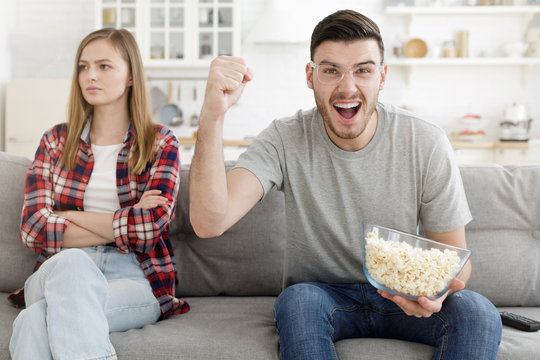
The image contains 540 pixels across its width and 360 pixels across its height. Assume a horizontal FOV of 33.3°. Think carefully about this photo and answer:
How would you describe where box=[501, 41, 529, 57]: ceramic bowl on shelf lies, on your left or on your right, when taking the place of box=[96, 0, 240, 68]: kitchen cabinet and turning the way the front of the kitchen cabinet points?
on your left

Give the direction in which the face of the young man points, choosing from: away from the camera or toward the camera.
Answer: toward the camera

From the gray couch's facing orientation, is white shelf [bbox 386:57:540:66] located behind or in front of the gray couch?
behind

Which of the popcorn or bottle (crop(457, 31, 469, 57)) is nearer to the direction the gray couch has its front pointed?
the popcorn

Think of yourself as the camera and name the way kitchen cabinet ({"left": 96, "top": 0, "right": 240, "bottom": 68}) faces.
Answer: facing the viewer

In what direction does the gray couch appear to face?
toward the camera

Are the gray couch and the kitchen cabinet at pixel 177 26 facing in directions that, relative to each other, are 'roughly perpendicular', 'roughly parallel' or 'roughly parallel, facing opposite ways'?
roughly parallel

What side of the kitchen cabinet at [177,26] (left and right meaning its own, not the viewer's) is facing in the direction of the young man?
front

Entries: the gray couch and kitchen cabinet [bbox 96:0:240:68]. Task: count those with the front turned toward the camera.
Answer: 2

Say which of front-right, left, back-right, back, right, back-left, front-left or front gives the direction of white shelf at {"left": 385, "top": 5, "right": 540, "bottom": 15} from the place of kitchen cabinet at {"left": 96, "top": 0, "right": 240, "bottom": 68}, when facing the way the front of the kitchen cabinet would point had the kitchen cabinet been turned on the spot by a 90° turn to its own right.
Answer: back

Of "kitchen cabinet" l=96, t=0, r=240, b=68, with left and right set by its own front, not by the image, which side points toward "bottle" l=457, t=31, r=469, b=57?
left

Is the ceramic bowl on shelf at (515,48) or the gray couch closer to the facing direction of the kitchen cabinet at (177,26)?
the gray couch

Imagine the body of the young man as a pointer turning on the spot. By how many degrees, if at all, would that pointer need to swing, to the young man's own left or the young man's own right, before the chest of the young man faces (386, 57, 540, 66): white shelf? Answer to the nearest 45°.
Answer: approximately 180°
